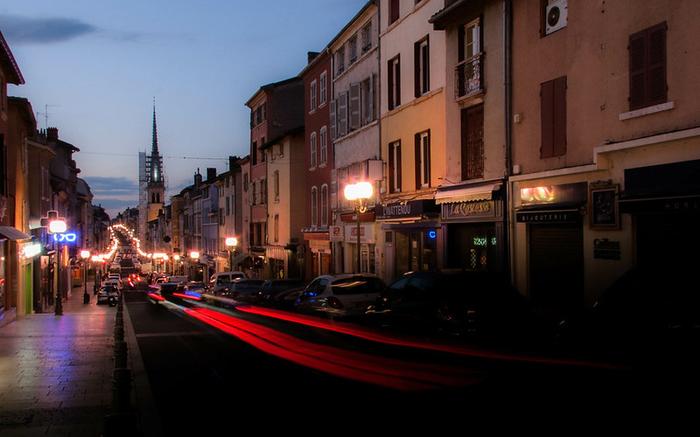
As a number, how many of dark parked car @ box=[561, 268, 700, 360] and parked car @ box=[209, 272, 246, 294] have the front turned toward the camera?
0

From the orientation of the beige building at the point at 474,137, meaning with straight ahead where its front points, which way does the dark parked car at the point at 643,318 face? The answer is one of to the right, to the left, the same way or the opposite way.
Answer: to the right

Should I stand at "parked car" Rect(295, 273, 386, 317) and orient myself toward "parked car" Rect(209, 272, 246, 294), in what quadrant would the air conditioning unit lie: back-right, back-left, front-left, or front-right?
back-right

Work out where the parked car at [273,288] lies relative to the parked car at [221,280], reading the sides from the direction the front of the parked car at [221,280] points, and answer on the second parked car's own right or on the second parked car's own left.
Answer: on the second parked car's own right

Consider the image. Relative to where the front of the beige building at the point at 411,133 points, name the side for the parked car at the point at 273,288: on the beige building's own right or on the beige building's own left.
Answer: on the beige building's own right

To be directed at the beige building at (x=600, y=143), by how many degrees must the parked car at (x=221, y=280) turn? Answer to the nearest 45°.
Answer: approximately 135° to its right

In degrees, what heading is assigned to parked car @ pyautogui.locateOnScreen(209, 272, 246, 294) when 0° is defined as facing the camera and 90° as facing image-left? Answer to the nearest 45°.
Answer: approximately 135°

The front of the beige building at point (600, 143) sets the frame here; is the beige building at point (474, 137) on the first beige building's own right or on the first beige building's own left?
on the first beige building's own right

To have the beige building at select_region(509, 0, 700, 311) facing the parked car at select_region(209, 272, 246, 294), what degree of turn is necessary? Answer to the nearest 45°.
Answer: approximately 90° to its right

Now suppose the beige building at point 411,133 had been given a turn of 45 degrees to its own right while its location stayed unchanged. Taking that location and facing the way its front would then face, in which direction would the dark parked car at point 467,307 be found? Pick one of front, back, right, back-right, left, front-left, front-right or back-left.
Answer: left

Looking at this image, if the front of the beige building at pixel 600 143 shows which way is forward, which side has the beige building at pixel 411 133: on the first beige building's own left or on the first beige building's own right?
on the first beige building's own right
